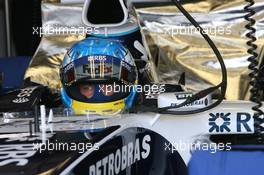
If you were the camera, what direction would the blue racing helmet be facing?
facing the viewer
